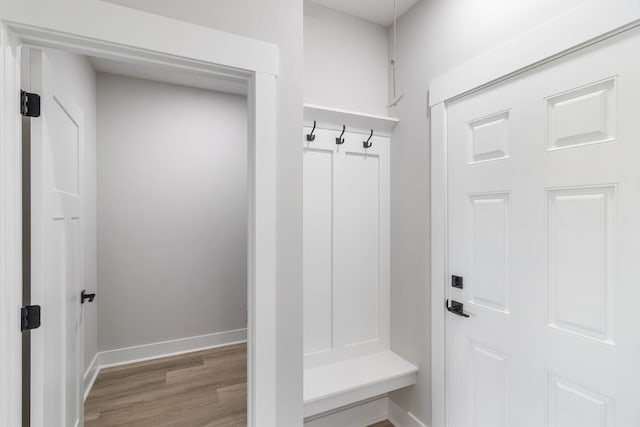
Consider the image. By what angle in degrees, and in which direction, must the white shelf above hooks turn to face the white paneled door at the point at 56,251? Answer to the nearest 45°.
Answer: approximately 90° to its right

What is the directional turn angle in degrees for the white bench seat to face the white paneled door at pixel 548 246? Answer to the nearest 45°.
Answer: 0° — it already faces it

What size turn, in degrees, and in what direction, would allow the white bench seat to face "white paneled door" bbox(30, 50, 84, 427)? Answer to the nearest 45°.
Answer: approximately 90° to its right

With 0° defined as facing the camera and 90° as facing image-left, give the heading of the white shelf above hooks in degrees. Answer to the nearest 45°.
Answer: approximately 315°

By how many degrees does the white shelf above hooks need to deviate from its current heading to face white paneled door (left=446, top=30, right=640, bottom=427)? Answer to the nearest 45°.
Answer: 0° — it already faces it

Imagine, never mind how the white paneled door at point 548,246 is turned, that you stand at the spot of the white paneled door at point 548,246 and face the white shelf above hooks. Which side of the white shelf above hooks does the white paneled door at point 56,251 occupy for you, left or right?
left

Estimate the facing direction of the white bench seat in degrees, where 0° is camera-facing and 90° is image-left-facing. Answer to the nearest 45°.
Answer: approximately 315°
